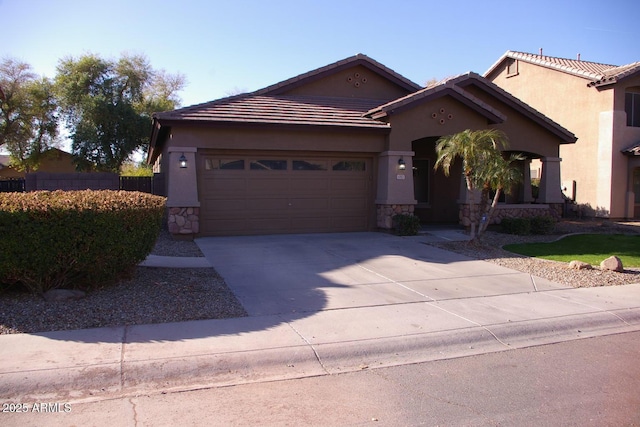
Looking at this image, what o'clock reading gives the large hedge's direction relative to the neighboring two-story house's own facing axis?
The large hedge is roughly at 2 o'clock from the neighboring two-story house.

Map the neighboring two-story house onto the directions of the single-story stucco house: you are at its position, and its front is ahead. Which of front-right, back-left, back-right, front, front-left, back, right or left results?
back-left

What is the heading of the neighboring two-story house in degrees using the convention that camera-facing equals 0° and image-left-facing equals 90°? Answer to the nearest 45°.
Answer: approximately 315°

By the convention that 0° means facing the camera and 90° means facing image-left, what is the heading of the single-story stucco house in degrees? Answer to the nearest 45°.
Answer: approximately 0°

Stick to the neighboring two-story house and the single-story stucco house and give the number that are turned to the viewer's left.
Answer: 0

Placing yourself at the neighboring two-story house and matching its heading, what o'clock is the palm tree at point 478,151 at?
The palm tree is roughly at 2 o'clock from the neighboring two-story house.

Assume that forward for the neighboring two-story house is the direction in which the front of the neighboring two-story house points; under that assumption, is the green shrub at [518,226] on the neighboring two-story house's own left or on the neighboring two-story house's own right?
on the neighboring two-story house's own right

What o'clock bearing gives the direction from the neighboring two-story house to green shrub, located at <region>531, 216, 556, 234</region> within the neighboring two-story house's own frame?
The green shrub is roughly at 2 o'clock from the neighboring two-story house.

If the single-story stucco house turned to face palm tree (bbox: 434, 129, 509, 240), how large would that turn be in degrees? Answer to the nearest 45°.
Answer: approximately 45° to its left

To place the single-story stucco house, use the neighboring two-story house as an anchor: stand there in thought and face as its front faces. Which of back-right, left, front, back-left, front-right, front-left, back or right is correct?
right
